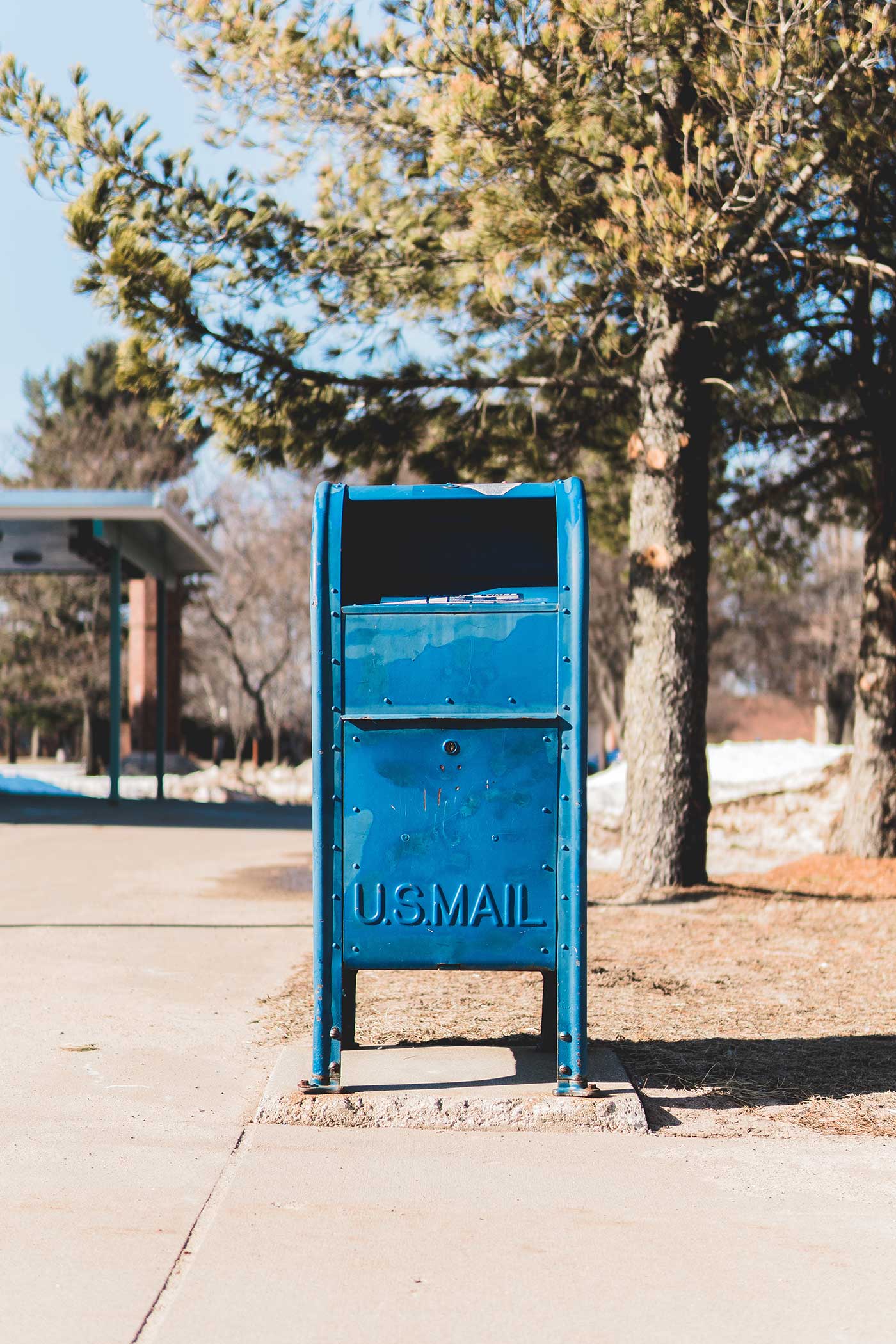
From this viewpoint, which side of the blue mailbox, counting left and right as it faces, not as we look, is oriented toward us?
front

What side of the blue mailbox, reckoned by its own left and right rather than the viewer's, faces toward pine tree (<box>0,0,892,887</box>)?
back

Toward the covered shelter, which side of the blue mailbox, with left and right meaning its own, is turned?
back

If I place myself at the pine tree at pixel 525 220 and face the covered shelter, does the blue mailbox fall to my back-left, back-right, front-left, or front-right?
back-left
